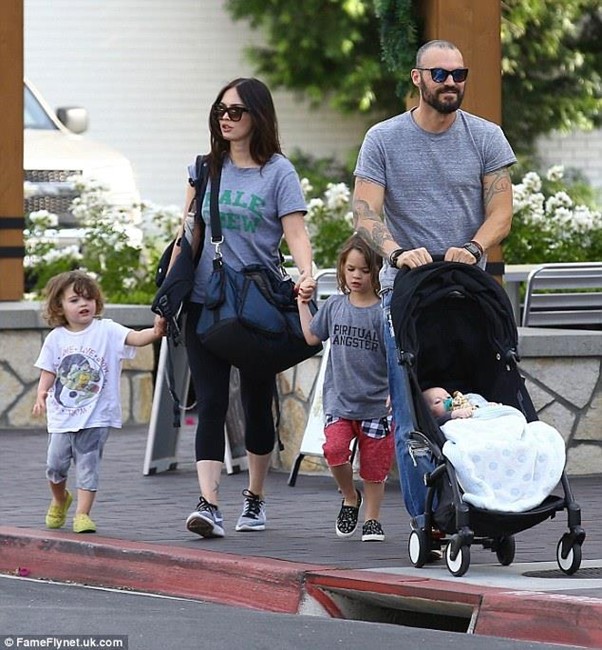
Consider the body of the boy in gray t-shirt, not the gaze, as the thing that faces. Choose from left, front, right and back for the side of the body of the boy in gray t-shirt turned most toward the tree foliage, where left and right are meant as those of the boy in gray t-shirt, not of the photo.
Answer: back

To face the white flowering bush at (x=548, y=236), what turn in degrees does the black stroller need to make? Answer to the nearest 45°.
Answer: approximately 135° to its left

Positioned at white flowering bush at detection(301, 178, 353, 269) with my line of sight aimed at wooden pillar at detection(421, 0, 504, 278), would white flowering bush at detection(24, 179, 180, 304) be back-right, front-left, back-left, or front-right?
back-right

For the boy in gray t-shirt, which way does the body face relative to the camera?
toward the camera

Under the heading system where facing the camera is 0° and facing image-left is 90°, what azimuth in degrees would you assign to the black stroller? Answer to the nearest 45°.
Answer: approximately 315°

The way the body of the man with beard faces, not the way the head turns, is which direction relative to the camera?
toward the camera

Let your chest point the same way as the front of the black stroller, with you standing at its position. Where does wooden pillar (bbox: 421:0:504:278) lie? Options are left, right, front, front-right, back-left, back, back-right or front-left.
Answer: back-left

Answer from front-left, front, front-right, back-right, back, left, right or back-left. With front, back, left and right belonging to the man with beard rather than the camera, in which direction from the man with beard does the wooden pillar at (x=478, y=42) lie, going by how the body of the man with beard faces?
back

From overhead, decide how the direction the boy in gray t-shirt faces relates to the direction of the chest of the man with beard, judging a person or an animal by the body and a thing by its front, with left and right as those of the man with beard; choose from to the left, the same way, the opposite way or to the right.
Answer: the same way

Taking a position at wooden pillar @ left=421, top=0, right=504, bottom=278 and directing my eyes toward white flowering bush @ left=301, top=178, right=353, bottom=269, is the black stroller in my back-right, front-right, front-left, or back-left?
back-left

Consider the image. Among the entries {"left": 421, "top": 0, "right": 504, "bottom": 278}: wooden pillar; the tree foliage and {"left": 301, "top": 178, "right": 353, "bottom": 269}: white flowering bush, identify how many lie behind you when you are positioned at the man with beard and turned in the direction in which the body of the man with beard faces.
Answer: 3

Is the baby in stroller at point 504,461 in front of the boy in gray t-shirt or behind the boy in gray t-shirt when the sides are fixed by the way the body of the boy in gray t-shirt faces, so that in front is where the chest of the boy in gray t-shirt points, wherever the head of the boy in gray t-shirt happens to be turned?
in front
